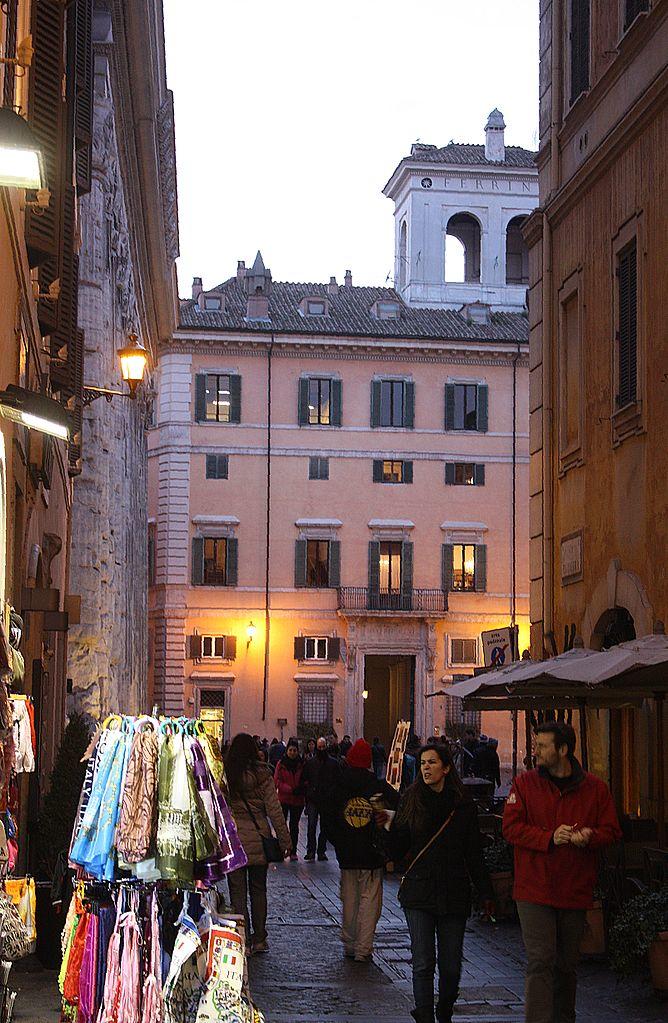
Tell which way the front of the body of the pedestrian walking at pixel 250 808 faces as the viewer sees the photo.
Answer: away from the camera

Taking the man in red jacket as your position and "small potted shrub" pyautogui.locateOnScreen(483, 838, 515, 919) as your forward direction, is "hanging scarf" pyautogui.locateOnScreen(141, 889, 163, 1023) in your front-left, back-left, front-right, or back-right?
back-left

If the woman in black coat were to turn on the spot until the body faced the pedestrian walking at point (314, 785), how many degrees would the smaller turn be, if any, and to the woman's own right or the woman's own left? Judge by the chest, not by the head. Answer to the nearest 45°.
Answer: approximately 180°

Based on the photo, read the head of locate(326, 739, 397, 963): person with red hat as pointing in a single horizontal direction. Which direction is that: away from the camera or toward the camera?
away from the camera

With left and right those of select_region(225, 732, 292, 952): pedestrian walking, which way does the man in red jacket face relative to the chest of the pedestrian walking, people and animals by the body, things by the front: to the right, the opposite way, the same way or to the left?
the opposite way

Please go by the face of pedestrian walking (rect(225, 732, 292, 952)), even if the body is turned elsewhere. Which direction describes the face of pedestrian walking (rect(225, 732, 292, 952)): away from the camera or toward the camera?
away from the camera

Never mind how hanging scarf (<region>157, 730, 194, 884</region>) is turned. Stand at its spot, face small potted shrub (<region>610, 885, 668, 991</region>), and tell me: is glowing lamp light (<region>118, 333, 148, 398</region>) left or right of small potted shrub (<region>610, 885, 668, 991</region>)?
left

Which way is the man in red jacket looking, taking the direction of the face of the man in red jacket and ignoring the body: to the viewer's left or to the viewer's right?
to the viewer's left

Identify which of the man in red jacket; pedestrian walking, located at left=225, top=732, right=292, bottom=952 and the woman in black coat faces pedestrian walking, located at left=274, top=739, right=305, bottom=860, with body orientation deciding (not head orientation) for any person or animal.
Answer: pedestrian walking, located at left=225, top=732, right=292, bottom=952

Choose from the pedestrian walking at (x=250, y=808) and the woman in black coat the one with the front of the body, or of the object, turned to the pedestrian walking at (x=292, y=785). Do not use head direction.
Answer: the pedestrian walking at (x=250, y=808)

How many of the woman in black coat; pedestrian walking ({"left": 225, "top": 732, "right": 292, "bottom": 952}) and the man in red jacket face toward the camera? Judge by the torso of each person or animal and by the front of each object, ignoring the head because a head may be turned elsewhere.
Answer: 2

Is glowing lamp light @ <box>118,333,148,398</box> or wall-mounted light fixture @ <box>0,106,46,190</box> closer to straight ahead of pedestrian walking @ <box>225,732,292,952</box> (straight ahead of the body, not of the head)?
the glowing lamp light

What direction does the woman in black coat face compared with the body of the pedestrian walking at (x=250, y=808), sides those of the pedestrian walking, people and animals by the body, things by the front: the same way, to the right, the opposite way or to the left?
the opposite way

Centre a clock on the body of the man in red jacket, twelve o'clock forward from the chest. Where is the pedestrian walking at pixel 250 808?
The pedestrian walking is roughly at 5 o'clock from the man in red jacket.
